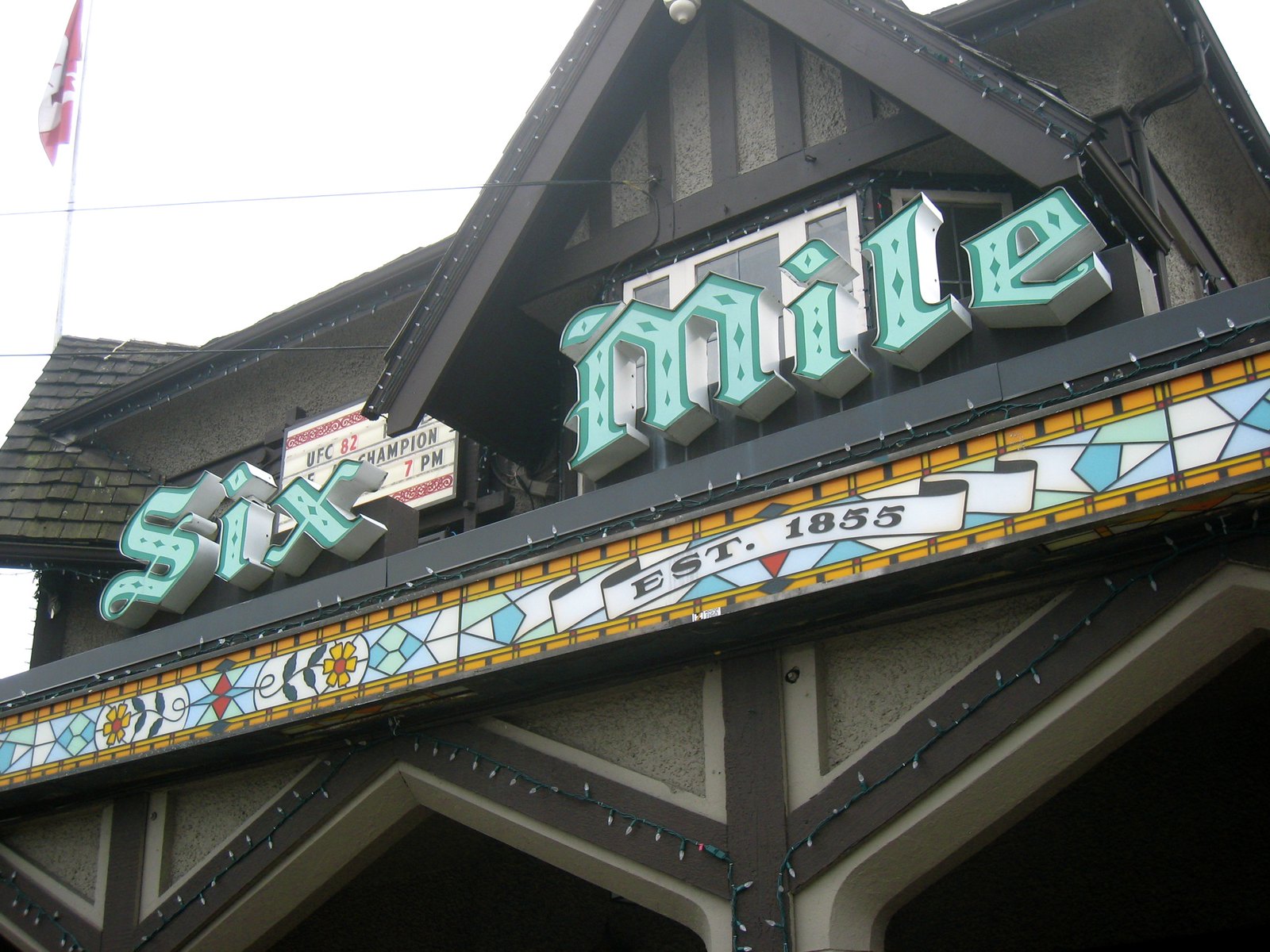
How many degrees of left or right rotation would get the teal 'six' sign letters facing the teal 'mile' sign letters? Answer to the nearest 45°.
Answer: approximately 90° to its left

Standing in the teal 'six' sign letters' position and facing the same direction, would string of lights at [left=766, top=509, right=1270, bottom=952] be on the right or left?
on its left

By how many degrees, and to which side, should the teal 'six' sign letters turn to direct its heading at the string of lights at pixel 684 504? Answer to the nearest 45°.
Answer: approximately 90° to its left

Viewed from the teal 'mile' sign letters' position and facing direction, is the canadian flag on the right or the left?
on its right

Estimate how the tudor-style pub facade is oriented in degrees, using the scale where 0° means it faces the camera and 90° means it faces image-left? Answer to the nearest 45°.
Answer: approximately 45°

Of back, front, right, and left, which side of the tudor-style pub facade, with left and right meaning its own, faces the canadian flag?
right

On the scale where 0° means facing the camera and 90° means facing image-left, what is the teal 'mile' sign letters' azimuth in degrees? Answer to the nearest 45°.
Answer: approximately 45°
